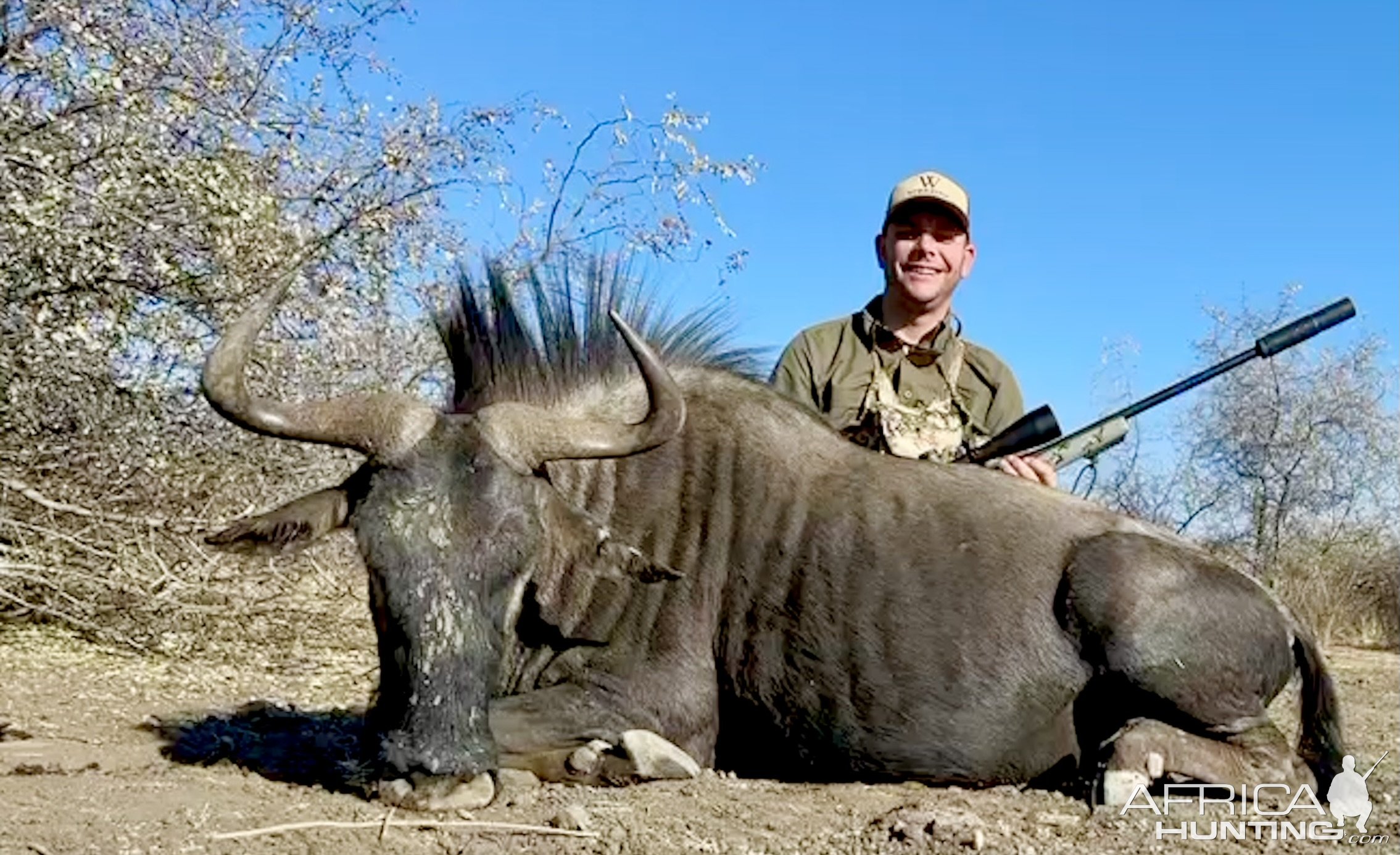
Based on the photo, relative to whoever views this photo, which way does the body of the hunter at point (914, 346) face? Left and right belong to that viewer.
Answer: facing the viewer

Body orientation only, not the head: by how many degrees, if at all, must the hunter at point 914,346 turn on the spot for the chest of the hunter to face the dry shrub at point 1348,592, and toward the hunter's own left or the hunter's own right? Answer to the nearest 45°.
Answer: approximately 135° to the hunter's own left

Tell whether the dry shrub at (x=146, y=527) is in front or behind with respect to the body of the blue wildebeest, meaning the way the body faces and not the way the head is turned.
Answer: in front

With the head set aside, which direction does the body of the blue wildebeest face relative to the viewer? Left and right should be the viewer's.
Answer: facing to the left of the viewer

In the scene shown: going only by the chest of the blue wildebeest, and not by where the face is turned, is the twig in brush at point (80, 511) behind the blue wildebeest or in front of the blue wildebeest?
in front

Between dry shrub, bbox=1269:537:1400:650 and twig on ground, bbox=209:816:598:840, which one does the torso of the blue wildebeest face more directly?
the twig on ground

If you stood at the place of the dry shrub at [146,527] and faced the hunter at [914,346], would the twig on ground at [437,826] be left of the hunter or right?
right

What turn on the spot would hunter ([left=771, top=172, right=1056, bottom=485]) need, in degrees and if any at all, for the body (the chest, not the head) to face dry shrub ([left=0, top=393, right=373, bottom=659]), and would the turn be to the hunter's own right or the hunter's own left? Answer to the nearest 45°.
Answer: approximately 90° to the hunter's own right

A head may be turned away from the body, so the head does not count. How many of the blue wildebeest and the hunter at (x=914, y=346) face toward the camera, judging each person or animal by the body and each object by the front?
1

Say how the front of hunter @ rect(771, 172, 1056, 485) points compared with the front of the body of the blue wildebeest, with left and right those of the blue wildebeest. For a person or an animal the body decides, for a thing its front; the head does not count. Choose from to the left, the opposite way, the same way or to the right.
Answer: to the left

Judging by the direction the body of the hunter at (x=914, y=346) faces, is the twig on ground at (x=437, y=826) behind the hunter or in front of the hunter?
in front

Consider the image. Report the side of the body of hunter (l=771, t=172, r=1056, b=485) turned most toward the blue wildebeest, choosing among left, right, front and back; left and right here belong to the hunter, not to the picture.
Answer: front
